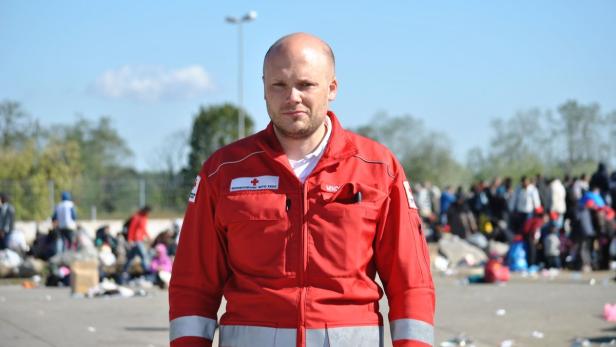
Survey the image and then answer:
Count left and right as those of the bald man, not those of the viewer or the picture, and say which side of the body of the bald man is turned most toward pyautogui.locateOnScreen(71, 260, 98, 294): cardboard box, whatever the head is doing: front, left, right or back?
back

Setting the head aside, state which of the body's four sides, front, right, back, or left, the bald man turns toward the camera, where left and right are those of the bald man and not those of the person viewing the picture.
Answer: front

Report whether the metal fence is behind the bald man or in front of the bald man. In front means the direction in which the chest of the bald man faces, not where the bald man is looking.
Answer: behind

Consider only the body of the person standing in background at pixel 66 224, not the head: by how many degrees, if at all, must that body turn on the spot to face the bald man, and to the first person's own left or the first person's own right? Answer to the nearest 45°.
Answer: approximately 180°

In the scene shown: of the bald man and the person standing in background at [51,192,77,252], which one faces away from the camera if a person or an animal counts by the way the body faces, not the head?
the person standing in background

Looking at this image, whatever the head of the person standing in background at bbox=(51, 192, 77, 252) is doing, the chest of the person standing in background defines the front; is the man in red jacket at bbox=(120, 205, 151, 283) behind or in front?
behind

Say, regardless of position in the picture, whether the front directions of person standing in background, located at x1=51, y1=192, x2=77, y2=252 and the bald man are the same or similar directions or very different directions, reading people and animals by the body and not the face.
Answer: very different directions

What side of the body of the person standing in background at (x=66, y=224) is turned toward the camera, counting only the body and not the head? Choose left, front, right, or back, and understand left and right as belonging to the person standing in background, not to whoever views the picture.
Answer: back

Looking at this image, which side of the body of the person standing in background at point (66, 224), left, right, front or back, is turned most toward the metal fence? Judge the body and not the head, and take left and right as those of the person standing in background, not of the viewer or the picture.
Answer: front

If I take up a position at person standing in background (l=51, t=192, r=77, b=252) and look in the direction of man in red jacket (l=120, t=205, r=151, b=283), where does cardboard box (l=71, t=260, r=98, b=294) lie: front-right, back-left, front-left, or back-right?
front-right
